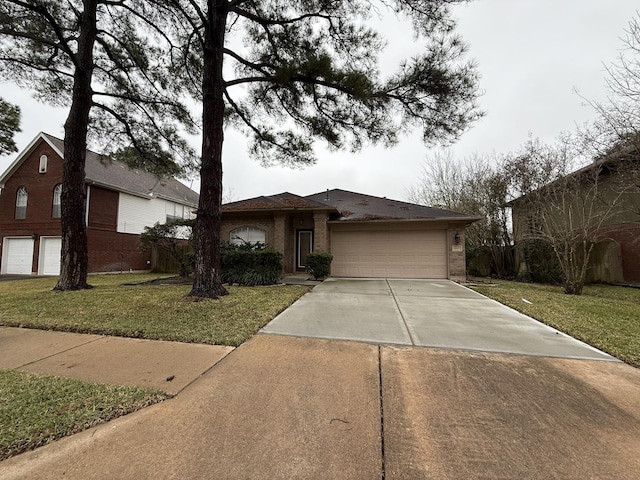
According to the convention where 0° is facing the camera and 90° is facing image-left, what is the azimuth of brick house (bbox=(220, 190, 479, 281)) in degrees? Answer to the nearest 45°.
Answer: approximately 0°

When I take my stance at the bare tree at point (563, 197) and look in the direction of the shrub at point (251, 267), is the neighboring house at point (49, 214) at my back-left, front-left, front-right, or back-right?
front-right

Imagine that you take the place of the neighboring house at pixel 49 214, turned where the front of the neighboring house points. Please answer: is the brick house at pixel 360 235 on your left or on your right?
on your left

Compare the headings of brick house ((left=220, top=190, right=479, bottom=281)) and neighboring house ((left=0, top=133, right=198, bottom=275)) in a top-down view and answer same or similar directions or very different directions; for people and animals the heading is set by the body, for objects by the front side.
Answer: same or similar directions

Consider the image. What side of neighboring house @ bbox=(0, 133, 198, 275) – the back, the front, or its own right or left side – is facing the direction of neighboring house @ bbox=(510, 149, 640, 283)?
left

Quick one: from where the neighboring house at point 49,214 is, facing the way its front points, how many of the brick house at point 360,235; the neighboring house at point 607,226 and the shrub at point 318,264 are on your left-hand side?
3

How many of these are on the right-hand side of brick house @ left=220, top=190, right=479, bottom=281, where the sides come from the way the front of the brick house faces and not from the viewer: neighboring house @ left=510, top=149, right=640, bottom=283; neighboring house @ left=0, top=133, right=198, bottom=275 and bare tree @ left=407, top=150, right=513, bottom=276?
1

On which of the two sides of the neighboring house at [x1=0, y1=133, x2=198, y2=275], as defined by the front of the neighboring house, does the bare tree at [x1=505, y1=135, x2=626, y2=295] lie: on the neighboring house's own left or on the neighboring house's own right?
on the neighboring house's own left

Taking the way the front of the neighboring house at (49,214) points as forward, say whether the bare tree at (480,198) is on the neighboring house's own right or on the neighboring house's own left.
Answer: on the neighboring house's own left

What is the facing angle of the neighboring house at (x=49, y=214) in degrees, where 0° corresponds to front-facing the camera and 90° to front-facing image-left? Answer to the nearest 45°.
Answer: approximately 45°

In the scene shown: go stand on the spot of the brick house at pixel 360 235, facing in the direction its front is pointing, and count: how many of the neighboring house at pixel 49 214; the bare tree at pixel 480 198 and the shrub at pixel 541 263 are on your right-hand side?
1

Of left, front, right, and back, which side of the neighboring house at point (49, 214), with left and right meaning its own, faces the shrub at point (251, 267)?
left

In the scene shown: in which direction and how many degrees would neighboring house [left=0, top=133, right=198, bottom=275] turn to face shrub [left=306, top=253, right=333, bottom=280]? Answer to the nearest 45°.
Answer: approximately 90° to its left
